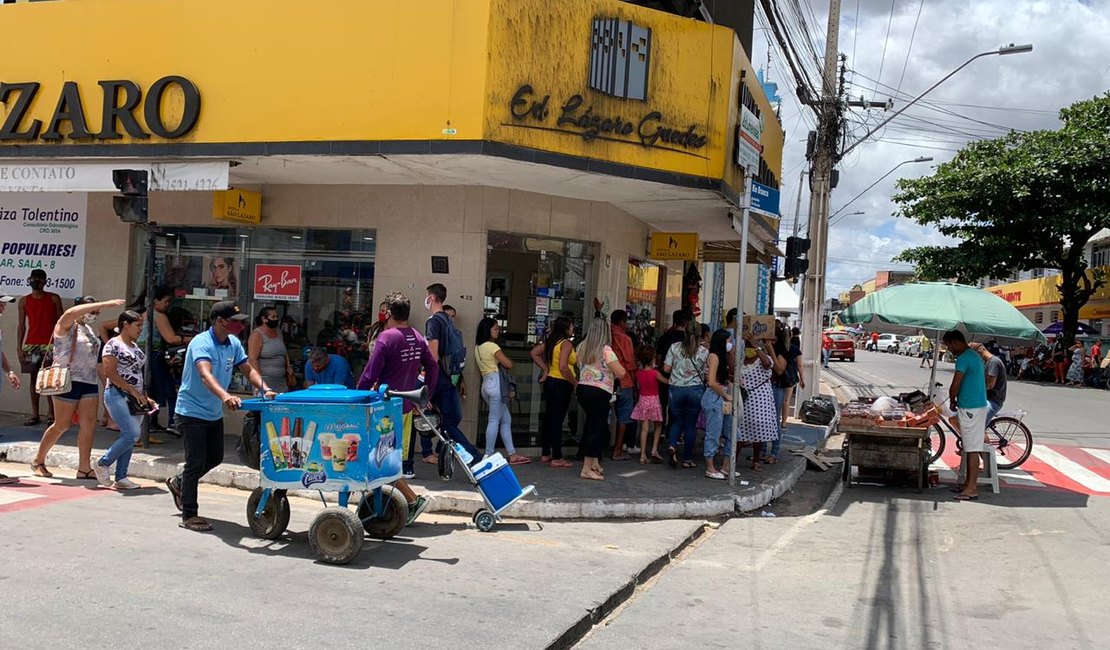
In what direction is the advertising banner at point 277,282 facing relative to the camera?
toward the camera

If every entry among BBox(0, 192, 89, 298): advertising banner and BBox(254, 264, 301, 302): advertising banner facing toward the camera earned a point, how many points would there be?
2

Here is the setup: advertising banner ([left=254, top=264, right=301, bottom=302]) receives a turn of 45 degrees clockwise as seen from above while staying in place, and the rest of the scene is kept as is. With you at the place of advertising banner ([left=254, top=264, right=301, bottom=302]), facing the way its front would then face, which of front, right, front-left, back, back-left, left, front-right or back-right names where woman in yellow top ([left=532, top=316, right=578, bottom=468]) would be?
left

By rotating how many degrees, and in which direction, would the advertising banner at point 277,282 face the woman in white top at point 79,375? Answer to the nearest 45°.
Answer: approximately 45° to its right

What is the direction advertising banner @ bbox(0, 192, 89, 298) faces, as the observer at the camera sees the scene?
facing the viewer

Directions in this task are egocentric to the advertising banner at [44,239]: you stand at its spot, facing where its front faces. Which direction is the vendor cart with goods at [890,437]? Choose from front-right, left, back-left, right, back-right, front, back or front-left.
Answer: front-left

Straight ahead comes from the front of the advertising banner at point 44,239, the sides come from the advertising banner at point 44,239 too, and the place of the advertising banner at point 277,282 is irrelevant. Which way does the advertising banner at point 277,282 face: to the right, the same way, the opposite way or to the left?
the same way

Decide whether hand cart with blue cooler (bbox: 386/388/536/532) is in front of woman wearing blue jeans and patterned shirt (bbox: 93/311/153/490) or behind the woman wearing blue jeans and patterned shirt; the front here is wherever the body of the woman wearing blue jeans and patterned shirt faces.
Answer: in front

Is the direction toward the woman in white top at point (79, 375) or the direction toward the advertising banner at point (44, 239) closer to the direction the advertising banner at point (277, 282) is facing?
the woman in white top

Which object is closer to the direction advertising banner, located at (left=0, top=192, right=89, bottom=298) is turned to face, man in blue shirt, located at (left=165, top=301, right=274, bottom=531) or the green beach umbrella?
the man in blue shirt
